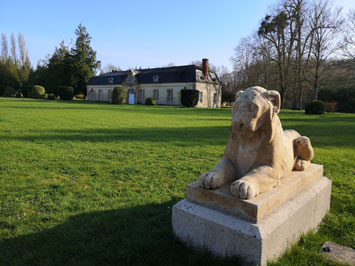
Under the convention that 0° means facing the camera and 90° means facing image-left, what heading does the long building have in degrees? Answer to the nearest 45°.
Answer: approximately 45°

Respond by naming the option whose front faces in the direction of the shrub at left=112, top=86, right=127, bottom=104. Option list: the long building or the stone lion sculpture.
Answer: the long building

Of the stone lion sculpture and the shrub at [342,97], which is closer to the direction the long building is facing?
the stone lion sculpture

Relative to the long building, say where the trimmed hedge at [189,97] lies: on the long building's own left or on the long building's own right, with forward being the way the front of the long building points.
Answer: on the long building's own left

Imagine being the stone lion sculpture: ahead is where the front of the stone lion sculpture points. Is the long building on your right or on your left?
on your right

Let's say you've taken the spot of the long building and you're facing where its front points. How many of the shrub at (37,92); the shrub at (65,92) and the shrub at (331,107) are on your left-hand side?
1

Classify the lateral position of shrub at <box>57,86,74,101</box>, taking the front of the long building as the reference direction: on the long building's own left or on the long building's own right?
on the long building's own right

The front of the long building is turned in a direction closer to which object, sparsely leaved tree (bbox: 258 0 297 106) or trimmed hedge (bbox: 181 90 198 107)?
the trimmed hedge

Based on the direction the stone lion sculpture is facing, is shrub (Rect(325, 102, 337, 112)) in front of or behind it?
behind

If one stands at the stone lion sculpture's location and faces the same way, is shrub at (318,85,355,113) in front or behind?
behind

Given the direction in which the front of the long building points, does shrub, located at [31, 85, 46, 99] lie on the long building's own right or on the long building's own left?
on the long building's own right

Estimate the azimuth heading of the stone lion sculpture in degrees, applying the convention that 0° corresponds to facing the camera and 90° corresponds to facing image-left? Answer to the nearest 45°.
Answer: approximately 45°
